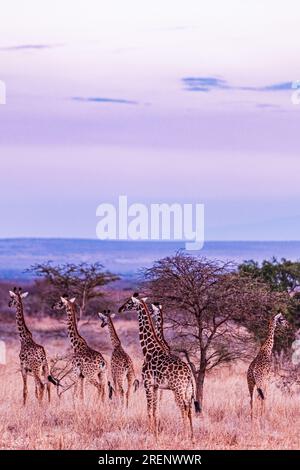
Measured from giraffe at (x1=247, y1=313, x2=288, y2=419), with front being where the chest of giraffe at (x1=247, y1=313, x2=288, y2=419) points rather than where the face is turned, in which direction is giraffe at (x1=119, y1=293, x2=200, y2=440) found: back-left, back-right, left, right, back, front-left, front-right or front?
back

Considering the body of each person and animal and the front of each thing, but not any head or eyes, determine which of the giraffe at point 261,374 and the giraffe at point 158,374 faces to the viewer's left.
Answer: the giraffe at point 158,374

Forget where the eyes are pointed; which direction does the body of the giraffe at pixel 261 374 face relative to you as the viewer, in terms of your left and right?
facing away from the viewer and to the right of the viewer

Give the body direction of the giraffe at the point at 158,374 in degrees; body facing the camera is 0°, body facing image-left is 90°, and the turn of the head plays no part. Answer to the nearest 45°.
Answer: approximately 90°

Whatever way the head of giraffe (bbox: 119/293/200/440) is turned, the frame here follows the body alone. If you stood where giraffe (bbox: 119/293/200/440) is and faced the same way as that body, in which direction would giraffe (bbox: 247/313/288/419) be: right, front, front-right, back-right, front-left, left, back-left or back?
back-right

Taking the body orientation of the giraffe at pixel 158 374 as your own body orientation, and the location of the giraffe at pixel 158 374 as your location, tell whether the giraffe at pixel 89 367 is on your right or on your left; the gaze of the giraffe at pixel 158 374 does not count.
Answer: on your right

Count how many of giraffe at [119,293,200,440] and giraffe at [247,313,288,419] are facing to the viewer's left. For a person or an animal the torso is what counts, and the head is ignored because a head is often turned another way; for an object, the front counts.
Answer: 1

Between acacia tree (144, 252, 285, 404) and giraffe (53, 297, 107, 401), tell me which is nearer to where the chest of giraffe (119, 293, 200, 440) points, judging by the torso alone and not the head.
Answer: the giraffe

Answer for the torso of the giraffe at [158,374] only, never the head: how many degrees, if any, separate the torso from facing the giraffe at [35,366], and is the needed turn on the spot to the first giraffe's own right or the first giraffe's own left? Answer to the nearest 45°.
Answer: approximately 45° to the first giraffe's own right

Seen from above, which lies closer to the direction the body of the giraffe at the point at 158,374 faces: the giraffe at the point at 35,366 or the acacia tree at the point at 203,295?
the giraffe
